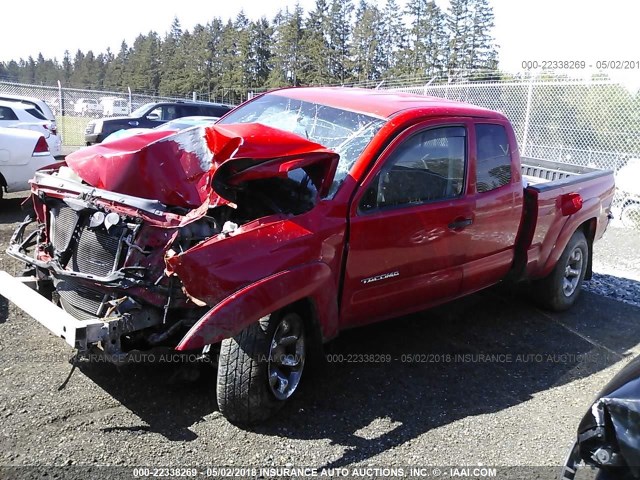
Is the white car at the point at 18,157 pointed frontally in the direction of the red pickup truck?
no

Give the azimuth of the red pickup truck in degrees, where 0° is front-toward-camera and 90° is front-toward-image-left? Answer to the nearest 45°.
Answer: approximately 45°

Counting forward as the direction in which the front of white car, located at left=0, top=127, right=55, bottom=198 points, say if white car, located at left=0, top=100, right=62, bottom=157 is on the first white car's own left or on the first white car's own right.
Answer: on the first white car's own right

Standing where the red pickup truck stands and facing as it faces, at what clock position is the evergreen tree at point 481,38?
The evergreen tree is roughly at 5 o'clock from the red pickup truck.

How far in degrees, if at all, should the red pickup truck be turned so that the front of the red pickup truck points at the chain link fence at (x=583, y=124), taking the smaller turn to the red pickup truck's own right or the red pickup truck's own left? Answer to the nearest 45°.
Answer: approximately 180°

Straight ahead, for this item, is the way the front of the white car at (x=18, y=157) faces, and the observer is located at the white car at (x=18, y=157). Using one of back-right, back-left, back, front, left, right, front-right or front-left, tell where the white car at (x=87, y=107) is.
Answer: right

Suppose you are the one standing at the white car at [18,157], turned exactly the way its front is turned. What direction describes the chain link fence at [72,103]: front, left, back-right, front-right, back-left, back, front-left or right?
right

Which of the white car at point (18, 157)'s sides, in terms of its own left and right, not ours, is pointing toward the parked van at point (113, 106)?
right

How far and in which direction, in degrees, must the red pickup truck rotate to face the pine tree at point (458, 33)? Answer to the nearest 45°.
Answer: approximately 135° to its right
